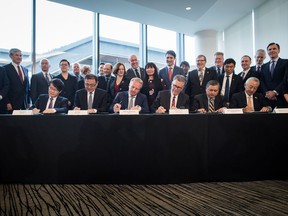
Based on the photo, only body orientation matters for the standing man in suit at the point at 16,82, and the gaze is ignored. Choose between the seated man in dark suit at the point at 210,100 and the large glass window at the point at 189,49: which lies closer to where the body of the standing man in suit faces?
the seated man in dark suit

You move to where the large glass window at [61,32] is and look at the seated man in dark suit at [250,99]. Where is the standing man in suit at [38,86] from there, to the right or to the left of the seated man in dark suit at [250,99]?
right

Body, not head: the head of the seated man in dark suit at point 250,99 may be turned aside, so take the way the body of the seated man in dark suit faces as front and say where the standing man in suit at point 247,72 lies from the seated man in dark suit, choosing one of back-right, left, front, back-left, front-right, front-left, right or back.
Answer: back

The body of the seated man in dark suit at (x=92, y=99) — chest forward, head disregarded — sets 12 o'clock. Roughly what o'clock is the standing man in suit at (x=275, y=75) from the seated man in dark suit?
The standing man in suit is roughly at 9 o'clock from the seated man in dark suit.

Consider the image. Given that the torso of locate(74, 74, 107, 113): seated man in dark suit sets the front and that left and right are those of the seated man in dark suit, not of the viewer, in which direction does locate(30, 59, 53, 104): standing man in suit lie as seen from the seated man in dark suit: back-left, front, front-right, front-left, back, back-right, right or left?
back-right

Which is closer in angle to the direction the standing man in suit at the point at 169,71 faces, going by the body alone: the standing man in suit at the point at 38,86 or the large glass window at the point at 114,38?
the standing man in suit

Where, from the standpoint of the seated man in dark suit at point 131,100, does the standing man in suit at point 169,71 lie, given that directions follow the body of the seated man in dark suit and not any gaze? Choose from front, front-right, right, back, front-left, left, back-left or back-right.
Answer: back-left
